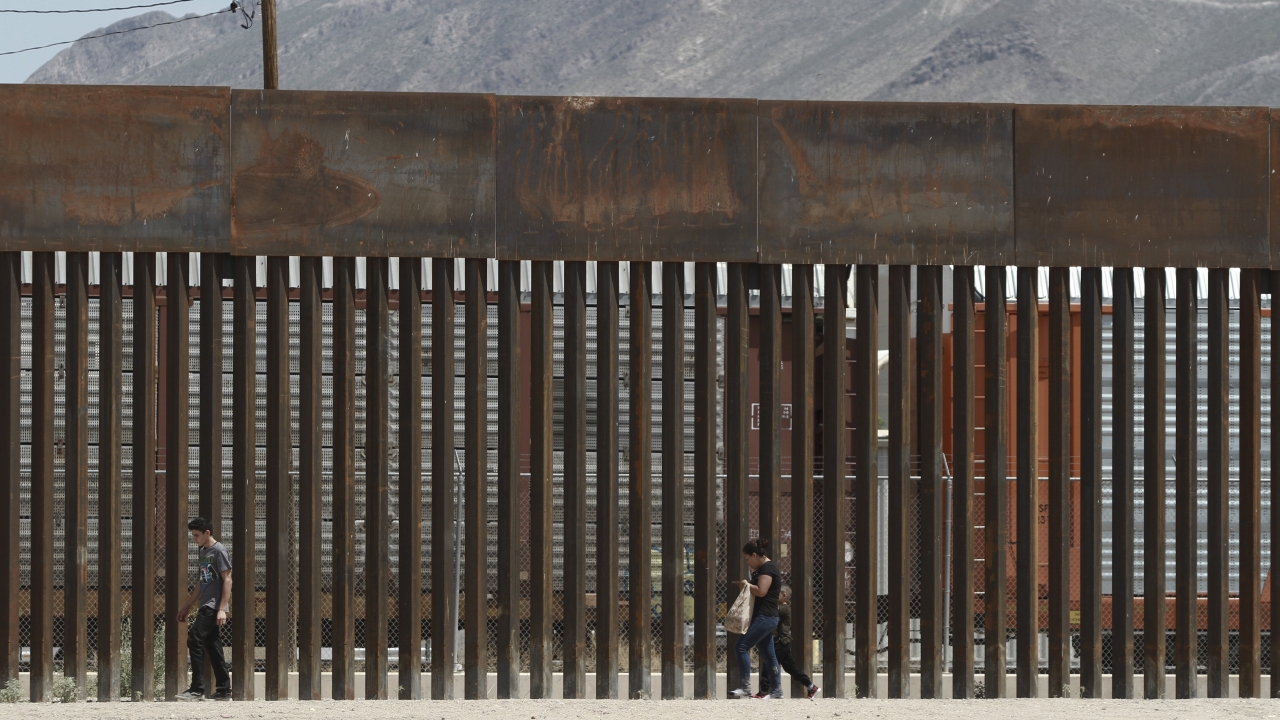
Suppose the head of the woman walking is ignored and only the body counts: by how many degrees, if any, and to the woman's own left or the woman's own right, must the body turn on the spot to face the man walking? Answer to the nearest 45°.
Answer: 0° — they already face them

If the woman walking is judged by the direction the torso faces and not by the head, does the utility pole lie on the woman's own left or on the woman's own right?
on the woman's own right

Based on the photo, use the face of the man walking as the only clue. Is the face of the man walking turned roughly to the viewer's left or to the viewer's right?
to the viewer's left

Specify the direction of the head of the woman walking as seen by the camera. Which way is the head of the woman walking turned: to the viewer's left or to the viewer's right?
to the viewer's left

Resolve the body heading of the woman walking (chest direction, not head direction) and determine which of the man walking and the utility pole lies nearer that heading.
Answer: the man walking

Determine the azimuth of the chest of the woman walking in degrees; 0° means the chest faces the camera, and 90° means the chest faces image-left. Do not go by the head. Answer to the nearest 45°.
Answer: approximately 90°
